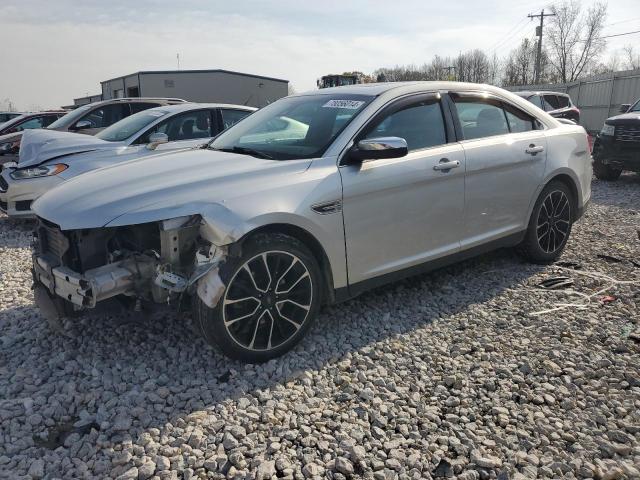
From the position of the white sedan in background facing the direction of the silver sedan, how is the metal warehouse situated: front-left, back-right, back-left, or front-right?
back-left

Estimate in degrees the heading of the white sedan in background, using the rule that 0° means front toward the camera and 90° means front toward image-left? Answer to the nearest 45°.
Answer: approximately 45°

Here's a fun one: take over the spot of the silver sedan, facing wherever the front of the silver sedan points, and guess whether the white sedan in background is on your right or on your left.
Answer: on your right

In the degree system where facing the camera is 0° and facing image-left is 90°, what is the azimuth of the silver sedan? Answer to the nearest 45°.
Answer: approximately 45°

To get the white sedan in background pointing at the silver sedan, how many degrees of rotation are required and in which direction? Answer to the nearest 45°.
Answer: approximately 45° to its left

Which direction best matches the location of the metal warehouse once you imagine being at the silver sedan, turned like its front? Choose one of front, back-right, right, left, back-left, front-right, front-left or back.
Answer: back-right

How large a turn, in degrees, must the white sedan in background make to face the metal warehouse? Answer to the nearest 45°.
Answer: approximately 135° to its right

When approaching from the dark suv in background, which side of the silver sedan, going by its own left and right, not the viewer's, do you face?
back

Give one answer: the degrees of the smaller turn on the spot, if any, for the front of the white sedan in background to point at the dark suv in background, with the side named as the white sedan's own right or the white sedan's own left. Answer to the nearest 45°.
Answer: approximately 135° to the white sedan's own left

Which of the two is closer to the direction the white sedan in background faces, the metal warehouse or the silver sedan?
the silver sedan

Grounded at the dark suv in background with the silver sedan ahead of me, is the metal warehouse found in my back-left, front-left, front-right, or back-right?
back-right
